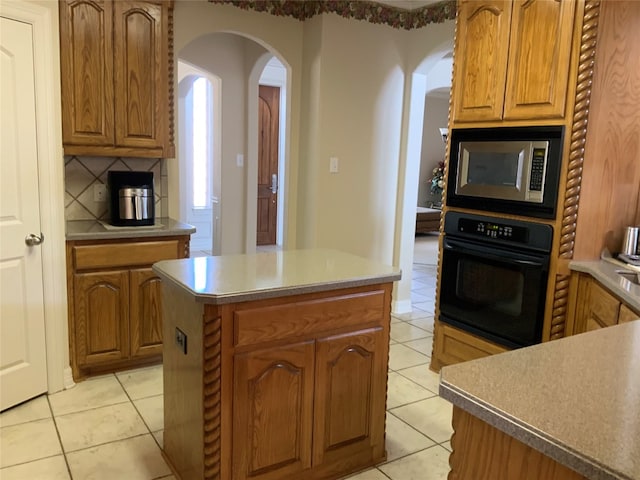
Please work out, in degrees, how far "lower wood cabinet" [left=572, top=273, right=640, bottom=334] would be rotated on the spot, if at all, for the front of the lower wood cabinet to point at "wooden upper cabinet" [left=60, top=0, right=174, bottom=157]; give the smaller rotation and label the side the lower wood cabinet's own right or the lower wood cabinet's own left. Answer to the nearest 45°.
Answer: approximately 45° to the lower wood cabinet's own right

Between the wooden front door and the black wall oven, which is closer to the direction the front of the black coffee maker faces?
the black wall oven

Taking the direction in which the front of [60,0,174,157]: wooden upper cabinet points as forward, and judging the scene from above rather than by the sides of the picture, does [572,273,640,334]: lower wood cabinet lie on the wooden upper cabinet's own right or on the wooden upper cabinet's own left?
on the wooden upper cabinet's own left

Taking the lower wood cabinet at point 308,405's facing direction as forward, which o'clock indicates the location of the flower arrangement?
The flower arrangement is roughly at 8 o'clock from the lower wood cabinet.

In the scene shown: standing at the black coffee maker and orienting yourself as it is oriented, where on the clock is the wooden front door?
The wooden front door is roughly at 7 o'clock from the black coffee maker.

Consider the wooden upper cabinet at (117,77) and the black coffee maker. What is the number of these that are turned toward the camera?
2

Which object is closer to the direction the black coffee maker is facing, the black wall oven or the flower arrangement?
the black wall oven

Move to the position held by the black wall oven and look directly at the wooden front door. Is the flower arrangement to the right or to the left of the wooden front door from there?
right

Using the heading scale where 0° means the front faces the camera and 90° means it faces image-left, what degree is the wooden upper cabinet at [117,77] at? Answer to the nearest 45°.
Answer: approximately 0°
